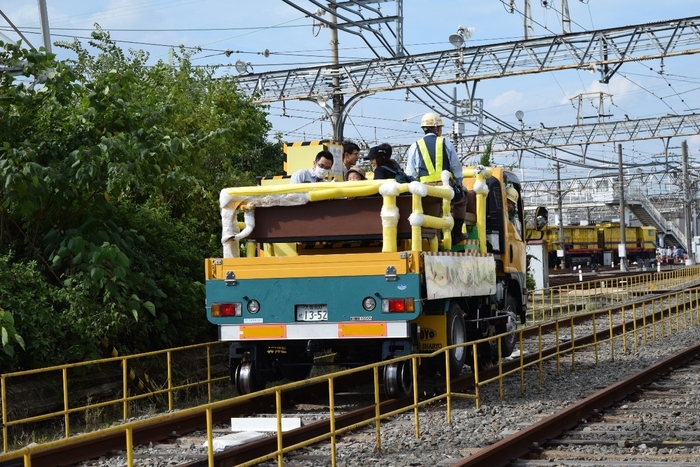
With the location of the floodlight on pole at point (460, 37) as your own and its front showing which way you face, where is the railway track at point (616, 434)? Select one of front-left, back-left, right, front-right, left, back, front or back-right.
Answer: front-left

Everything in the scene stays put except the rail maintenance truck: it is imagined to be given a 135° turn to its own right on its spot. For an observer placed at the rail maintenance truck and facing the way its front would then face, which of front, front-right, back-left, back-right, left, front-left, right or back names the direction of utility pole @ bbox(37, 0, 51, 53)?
back-right

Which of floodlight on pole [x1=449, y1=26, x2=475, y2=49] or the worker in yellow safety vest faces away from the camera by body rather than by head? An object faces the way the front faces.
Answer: the worker in yellow safety vest

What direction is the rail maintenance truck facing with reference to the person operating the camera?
facing away from the viewer and to the right of the viewer

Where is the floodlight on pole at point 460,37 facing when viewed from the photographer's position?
facing the viewer and to the left of the viewer

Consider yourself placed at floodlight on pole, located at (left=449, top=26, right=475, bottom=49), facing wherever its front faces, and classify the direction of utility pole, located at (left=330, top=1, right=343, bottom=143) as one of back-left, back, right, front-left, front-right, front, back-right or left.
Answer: front

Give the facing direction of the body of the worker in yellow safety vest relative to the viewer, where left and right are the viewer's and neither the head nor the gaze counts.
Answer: facing away from the viewer
